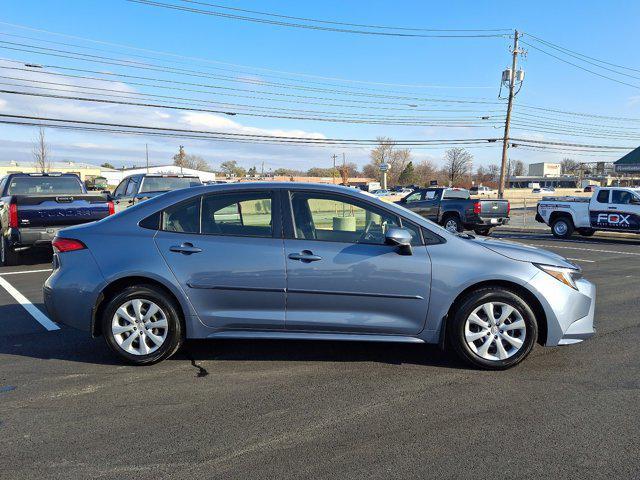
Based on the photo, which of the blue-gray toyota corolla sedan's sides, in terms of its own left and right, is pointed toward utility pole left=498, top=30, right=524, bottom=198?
left

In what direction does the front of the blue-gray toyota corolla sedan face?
to the viewer's right

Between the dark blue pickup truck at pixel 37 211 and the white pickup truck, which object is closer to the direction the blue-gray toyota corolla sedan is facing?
the white pickup truck

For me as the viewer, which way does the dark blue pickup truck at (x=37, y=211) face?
facing away from the viewer and to the left of the viewer

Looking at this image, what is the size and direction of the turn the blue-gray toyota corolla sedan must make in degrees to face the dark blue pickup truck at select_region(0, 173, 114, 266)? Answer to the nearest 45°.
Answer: approximately 135° to its left

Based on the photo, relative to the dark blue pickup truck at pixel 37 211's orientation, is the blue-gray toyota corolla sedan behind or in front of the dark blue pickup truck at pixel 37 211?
behind

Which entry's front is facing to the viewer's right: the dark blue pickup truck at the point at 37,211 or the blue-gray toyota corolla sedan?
the blue-gray toyota corolla sedan

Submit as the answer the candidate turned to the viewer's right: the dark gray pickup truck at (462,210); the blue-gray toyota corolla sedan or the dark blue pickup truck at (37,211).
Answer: the blue-gray toyota corolla sedan

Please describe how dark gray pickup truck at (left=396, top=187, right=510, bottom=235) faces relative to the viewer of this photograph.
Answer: facing away from the viewer and to the left of the viewer

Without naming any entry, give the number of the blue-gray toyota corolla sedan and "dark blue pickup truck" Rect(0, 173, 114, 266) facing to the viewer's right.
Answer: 1

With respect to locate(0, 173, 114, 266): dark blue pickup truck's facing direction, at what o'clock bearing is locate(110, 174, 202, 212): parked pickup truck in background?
The parked pickup truck in background is roughly at 3 o'clock from the dark blue pickup truck.

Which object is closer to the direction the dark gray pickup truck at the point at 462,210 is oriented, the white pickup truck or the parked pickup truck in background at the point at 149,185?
the parked pickup truck in background
